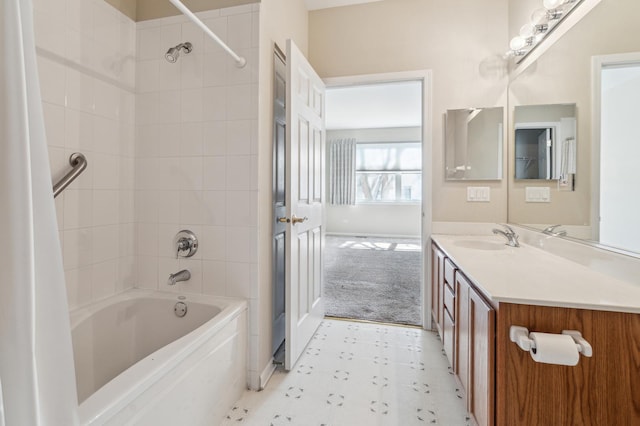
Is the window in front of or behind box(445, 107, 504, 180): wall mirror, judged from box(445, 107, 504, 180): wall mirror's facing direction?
behind

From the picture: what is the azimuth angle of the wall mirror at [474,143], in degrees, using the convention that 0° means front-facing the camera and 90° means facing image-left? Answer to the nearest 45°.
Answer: approximately 0°

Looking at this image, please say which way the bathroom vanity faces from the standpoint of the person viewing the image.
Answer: facing to the left of the viewer

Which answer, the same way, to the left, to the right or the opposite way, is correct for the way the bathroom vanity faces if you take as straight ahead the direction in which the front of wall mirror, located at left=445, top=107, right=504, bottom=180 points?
to the right
